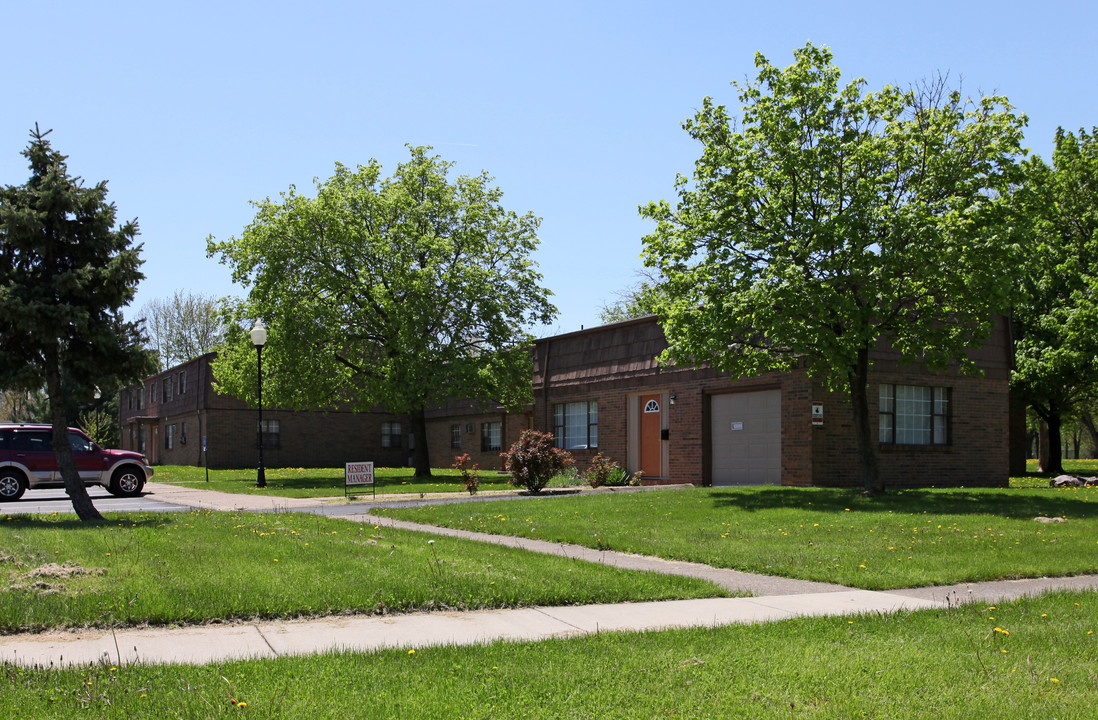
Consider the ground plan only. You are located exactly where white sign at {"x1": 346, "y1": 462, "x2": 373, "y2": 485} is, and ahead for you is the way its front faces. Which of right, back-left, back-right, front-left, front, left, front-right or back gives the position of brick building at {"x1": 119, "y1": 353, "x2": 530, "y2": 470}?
back

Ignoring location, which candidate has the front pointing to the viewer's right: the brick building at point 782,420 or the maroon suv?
the maroon suv

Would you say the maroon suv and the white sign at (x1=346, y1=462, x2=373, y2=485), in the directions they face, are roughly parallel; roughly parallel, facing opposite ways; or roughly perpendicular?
roughly perpendicular

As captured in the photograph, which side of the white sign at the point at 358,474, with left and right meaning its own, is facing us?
front

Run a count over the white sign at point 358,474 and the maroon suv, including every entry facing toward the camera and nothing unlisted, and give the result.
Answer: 1

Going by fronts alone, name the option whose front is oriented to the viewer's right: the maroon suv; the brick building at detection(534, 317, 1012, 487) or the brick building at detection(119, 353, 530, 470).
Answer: the maroon suv

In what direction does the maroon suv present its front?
to the viewer's right

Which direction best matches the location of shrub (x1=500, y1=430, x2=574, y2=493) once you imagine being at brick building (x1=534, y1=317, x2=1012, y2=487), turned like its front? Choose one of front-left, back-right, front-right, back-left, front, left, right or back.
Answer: front

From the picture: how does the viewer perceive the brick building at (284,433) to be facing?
facing the viewer and to the left of the viewer

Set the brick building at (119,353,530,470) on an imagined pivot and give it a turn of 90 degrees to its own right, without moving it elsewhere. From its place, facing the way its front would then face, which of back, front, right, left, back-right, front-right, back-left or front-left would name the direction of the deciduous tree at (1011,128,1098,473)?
back

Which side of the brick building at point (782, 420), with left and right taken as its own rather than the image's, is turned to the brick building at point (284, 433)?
right
